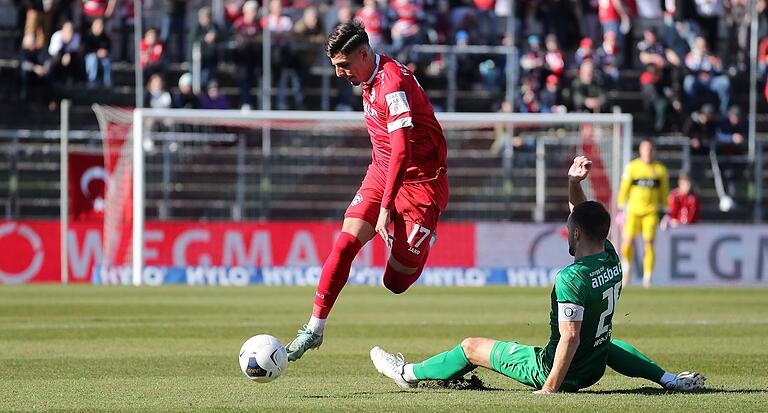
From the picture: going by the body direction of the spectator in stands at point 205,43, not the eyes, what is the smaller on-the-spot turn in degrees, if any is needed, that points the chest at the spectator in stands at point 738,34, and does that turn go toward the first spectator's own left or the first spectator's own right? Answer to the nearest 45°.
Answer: approximately 90° to the first spectator's own left

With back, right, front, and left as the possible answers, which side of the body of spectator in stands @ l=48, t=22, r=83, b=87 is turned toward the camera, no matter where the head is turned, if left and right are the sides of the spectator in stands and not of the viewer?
front

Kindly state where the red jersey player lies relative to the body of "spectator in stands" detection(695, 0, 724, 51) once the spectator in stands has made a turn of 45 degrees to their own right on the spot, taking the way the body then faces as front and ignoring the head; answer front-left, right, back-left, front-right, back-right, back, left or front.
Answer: front-left

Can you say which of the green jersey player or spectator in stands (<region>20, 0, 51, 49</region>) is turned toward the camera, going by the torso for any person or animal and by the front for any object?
the spectator in stands

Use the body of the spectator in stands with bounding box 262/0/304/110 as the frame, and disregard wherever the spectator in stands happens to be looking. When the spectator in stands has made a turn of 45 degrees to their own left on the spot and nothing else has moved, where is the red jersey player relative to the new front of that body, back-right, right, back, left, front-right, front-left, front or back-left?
front-right

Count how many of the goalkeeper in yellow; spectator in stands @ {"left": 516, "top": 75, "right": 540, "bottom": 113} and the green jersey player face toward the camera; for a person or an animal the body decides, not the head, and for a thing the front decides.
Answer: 2

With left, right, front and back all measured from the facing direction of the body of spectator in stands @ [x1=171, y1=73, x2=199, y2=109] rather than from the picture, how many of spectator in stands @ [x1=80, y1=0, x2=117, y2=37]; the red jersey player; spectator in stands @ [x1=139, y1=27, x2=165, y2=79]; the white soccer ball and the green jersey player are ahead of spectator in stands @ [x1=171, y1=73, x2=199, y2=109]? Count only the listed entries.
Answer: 3

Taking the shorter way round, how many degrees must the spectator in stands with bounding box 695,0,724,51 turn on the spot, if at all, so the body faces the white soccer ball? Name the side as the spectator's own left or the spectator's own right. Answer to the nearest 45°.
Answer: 0° — they already face it

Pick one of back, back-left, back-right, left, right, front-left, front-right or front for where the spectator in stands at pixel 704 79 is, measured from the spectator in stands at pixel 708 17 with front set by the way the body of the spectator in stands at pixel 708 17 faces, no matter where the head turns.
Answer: front

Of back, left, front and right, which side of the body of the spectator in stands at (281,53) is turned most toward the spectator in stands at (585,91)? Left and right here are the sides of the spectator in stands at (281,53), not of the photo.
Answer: left

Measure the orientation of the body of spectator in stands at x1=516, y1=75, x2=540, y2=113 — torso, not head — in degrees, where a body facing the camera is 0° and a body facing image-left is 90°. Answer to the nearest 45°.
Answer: approximately 0°

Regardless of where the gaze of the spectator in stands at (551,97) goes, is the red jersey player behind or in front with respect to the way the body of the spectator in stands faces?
in front

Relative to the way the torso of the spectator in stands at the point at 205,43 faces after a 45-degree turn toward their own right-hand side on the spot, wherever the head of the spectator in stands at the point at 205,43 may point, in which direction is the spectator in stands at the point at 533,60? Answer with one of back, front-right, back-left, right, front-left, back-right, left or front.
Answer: back-left

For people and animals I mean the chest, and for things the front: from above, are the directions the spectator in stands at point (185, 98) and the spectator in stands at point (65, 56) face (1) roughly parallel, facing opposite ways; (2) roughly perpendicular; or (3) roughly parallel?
roughly parallel

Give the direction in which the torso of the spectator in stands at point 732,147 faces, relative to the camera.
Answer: toward the camera

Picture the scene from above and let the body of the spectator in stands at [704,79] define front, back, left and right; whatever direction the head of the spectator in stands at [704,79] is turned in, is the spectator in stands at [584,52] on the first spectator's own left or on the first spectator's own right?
on the first spectator's own right

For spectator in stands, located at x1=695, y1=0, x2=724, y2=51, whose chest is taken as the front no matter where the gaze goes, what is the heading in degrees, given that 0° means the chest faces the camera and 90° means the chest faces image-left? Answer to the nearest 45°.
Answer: approximately 0°
